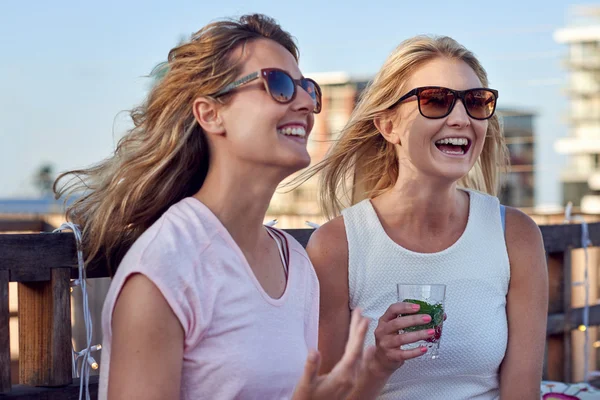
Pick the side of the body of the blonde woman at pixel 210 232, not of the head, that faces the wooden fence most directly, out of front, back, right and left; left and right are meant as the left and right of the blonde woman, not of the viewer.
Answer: back

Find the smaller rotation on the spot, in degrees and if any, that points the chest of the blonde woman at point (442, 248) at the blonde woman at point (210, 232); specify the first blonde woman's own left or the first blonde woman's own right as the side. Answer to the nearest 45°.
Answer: approximately 45° to the first blonde woman's own right

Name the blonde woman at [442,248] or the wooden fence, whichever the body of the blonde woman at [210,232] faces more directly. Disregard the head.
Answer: the blonde woman

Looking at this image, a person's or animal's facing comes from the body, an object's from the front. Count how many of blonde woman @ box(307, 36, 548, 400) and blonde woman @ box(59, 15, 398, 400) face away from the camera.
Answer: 0

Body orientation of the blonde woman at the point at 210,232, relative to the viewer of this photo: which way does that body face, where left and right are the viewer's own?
facing the viewer and to the right of the viewer

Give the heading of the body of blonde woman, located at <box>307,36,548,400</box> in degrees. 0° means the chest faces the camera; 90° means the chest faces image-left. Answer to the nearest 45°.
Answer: approximately 0°

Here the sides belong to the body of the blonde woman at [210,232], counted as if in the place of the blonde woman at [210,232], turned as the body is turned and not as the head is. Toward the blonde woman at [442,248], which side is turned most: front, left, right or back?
left
